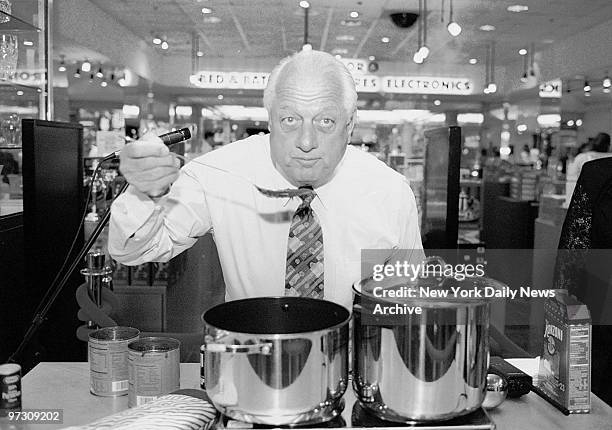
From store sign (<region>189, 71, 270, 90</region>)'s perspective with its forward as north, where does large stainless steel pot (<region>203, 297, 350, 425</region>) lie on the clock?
The large stainless steel pot is roughly at 12 o'clock from the store sign.

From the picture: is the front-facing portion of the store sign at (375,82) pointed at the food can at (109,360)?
yes

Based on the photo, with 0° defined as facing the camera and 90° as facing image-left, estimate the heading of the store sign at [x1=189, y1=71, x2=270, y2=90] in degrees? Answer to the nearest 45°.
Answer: approximately 0°

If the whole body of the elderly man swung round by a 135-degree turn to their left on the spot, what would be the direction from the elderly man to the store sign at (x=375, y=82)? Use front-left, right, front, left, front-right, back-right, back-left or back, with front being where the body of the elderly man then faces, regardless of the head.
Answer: front-left

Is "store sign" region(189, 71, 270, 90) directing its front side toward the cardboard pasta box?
yes

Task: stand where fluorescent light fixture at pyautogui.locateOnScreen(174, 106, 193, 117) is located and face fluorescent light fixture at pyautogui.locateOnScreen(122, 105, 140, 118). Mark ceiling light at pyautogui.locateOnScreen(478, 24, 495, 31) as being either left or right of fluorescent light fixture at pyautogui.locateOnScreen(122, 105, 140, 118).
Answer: left

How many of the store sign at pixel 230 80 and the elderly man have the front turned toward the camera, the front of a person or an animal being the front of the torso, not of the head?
2

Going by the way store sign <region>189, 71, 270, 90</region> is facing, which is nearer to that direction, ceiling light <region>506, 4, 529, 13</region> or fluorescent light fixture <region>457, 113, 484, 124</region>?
the ceiling light

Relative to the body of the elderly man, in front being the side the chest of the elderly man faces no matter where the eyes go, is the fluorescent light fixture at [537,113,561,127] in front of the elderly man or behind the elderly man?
behind
